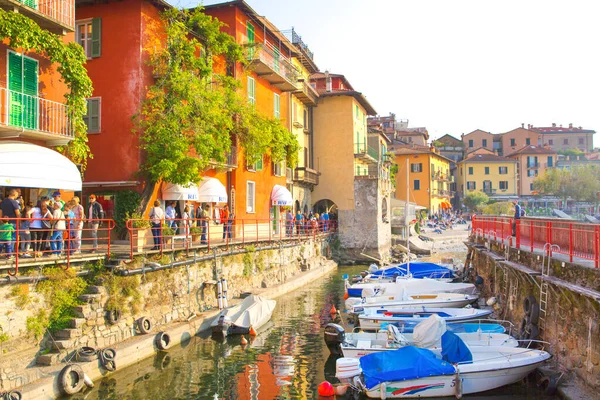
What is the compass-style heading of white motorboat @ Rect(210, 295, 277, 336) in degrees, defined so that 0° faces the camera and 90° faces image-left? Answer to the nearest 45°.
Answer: approximately 225°

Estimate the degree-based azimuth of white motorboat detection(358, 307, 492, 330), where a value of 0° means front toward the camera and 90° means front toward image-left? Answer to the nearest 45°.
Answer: approximately 270°

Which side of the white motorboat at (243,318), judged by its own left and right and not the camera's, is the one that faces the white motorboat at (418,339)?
right

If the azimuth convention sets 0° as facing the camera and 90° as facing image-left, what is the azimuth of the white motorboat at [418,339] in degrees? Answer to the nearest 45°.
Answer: approximately 270°

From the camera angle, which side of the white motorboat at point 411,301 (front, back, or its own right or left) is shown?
right
